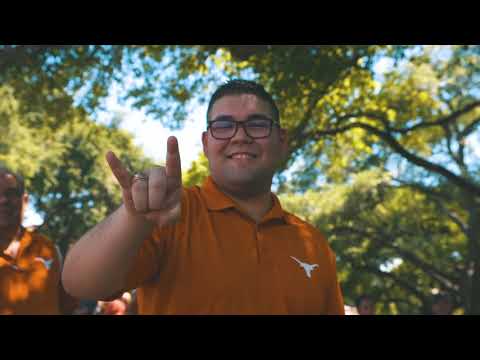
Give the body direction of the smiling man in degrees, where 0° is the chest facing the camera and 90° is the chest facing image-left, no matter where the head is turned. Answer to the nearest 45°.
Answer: approximately 0°

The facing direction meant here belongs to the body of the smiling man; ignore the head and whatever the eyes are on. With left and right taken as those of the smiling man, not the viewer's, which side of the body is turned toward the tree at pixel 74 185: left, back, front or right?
back

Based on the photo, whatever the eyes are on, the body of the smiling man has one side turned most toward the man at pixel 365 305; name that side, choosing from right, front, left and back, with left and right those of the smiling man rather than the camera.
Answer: back

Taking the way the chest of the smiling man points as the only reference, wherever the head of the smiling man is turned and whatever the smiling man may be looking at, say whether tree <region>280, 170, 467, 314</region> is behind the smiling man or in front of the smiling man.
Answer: behind

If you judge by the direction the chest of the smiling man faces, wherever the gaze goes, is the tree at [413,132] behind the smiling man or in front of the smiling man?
behind

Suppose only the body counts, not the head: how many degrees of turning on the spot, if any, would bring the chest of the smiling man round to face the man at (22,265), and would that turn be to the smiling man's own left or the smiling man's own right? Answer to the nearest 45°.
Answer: approximately 135° to the smiling man's own right
